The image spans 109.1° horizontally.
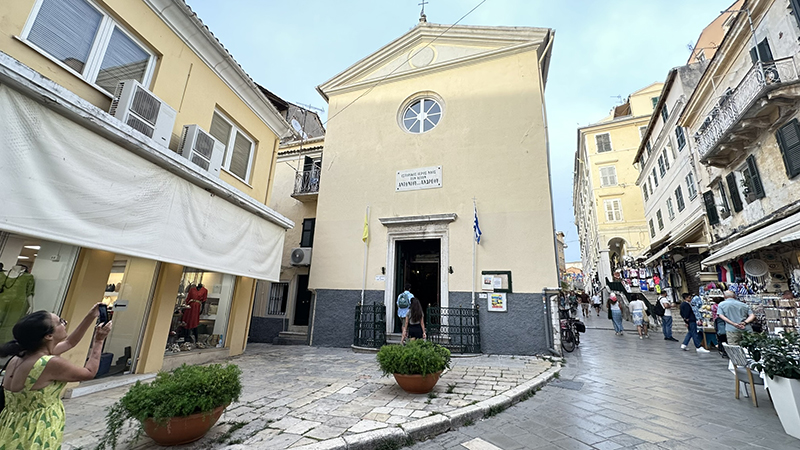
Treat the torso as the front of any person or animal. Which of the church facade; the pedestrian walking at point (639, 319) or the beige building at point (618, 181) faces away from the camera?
the pedestrian walking

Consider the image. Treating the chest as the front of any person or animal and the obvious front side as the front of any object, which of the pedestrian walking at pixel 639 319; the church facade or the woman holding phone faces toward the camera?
the church facade

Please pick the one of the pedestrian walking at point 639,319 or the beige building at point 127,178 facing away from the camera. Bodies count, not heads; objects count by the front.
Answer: the pedestrian walking

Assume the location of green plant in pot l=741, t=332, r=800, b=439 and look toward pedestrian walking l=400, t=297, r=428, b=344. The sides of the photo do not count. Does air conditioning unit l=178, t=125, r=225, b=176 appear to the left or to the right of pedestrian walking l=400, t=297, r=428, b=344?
left

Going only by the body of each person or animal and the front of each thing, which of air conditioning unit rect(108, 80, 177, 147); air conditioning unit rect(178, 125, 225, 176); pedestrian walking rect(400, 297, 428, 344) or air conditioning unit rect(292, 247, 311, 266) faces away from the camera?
the pedestrian walking

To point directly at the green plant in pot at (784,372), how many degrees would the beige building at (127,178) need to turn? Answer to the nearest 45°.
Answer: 0° — it already faces it

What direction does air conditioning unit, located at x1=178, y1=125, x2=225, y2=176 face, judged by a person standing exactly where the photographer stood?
facing the viewer and to the right of the viewer

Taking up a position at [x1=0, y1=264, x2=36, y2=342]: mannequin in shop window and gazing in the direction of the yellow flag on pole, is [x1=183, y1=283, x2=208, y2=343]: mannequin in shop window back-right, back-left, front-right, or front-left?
front-left

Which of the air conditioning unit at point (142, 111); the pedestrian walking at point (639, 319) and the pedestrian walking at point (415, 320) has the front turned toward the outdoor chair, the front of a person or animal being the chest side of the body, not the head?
the air conditioning unit

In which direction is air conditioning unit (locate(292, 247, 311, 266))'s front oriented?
toward the camera

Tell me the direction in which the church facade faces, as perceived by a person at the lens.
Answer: facing the viewer

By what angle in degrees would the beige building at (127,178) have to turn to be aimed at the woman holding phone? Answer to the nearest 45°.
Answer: approximately 45° to its right

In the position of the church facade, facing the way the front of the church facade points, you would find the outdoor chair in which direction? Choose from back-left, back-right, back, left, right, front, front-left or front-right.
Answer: front-left

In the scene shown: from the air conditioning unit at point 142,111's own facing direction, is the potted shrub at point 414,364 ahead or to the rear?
ahead
